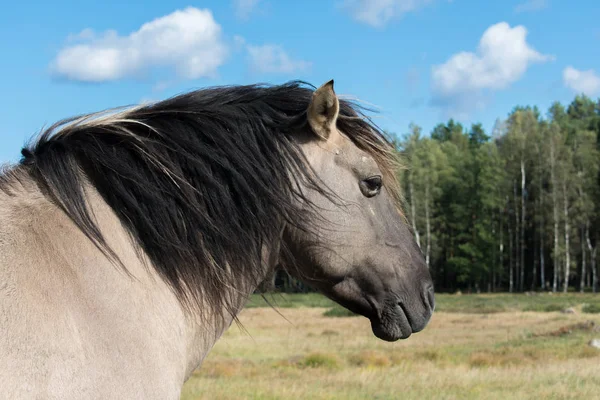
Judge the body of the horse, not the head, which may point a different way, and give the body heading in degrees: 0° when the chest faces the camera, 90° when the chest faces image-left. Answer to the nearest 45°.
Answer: approximately 270°
